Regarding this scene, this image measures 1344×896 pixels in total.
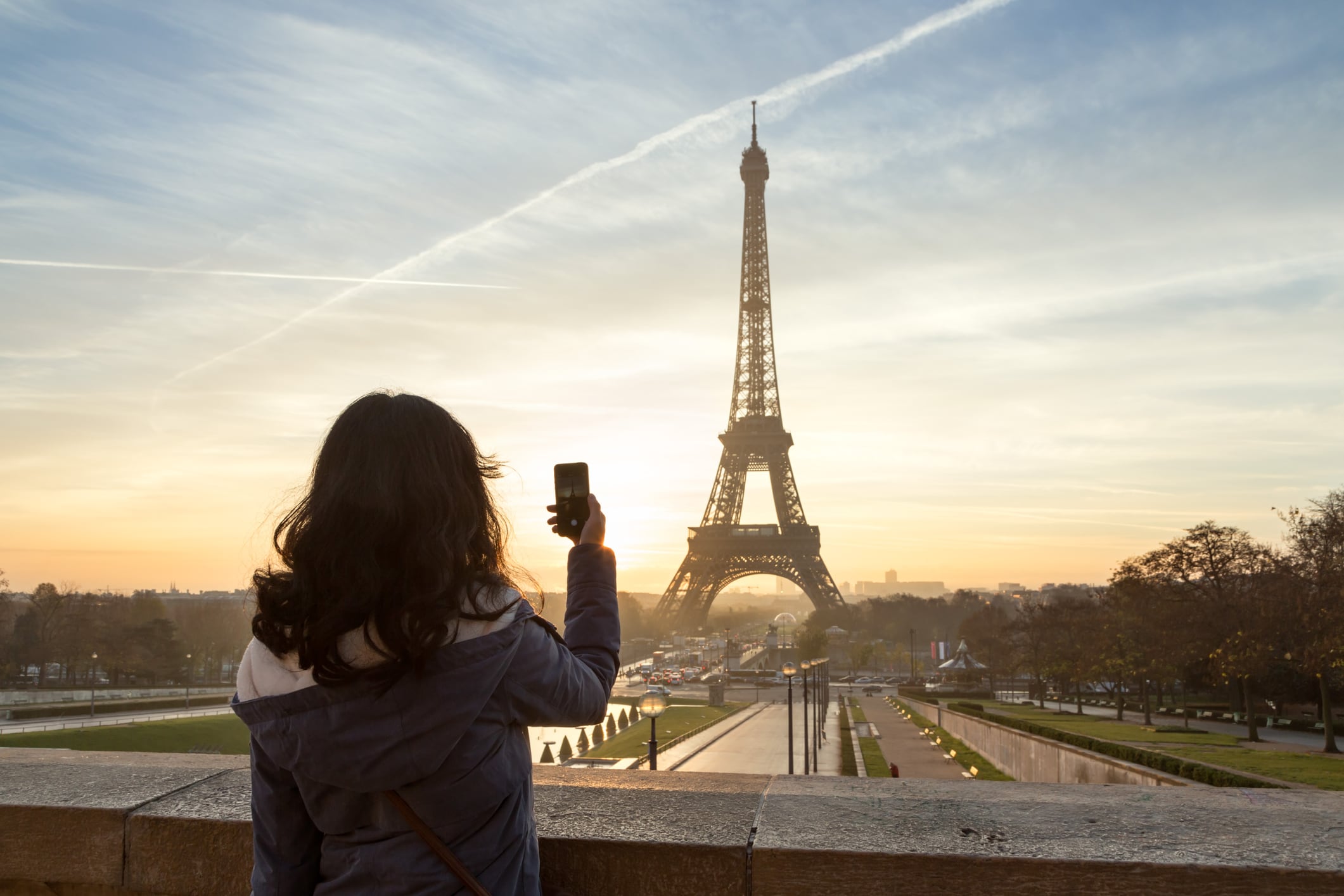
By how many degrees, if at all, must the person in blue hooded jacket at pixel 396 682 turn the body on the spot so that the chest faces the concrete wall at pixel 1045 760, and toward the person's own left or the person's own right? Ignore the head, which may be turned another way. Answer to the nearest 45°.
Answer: approximately 45° to the person's own right

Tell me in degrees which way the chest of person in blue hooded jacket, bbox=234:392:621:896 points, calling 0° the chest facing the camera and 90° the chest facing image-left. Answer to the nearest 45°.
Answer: approximately 180°

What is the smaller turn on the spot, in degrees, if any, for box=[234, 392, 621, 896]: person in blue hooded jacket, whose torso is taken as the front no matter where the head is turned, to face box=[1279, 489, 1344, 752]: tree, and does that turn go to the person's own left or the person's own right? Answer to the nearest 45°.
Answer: approximately 45° to the person's own right

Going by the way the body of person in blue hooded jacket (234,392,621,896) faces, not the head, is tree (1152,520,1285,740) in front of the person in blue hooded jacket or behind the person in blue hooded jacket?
in front

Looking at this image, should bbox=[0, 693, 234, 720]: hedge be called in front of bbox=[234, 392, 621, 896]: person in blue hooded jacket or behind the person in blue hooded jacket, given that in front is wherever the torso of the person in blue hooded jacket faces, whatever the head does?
in front

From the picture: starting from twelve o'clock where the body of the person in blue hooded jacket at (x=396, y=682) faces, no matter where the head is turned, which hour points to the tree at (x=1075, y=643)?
The tree is roughly at 1 o'clock from the person in blue hooded jacket.
